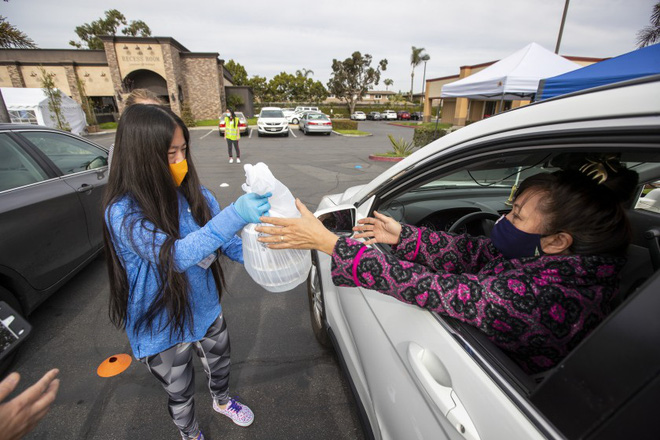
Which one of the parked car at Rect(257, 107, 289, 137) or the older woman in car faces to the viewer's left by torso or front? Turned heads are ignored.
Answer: the older woman in car

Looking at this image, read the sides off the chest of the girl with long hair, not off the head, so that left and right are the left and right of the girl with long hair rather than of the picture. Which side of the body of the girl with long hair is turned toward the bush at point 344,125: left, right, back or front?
left

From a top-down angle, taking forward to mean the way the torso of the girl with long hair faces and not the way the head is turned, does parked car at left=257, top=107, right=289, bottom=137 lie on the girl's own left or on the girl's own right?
on the girl's own left

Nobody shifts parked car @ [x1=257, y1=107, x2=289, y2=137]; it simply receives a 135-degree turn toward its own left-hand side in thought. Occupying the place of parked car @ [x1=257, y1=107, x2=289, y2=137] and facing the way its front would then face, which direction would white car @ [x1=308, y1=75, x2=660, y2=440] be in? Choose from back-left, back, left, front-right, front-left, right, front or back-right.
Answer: back-right

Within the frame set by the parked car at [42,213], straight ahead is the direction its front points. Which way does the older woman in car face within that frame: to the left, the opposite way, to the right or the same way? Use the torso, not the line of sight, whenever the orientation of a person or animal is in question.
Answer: to the left

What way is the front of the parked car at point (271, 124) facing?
toward the camera

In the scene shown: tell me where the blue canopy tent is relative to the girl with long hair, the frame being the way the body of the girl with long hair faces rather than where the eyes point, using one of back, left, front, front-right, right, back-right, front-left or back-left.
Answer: front-left

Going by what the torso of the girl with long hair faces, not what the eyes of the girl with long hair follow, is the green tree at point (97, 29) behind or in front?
behind

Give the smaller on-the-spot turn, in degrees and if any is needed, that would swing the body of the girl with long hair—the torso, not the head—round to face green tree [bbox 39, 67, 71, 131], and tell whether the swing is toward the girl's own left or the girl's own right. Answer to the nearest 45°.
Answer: approximately 135° to the girl's own left

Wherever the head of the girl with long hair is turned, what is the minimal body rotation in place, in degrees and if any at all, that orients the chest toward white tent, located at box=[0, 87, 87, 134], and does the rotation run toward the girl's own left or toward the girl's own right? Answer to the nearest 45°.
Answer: approximately 135° to the girl's own left

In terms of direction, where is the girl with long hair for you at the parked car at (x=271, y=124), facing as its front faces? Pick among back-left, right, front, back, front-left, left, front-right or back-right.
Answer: front

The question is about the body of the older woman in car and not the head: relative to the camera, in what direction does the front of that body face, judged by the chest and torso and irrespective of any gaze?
to the viewer's left

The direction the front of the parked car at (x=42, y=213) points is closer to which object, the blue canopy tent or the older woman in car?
the blue canopy tent

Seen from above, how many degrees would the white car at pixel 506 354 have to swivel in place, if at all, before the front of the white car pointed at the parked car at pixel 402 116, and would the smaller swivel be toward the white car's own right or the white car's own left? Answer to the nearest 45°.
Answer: approximately 45° to the white car's own right

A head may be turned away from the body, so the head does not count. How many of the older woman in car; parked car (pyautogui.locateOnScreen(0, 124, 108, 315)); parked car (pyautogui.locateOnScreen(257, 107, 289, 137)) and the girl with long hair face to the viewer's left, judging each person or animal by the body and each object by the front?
1

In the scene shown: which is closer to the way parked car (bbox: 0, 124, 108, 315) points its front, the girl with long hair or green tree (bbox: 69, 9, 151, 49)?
the green tree

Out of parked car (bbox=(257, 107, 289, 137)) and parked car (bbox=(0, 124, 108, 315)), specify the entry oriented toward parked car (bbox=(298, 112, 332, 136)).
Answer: parked car (bbox=(0, 124, 108, 315))

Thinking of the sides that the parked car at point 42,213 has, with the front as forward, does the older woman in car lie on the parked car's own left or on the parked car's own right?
on the parked car's own right

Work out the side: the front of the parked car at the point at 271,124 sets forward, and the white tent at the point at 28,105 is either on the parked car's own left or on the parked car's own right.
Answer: on the parked car's own right

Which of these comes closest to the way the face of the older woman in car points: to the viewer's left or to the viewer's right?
to the viewer's left

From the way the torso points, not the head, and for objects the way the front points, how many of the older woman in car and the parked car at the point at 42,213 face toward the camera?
0

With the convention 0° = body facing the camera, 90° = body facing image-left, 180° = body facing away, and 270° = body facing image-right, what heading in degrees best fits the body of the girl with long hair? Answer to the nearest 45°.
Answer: approximately 315°

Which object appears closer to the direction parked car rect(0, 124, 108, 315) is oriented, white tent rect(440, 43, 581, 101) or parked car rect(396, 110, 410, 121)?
the parked car
